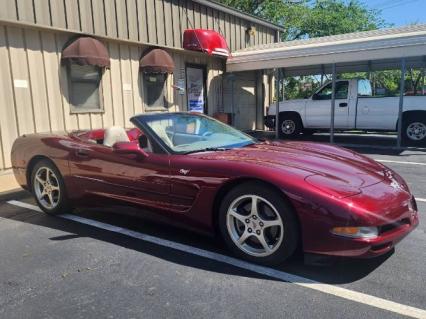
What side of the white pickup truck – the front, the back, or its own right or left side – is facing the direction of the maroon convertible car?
left

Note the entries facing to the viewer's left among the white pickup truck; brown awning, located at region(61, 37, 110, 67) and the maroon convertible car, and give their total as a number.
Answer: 1

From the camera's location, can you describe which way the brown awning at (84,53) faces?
facing the viewer and to the right of the viewer

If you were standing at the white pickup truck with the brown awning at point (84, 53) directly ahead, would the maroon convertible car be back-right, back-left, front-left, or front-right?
front-left

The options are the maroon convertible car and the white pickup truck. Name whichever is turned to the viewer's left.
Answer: the white pickup truck

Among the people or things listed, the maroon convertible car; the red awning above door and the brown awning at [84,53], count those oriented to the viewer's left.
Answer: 0

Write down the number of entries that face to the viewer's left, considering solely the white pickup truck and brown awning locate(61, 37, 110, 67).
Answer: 1

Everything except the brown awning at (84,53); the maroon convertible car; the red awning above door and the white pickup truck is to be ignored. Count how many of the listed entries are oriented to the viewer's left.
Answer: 1

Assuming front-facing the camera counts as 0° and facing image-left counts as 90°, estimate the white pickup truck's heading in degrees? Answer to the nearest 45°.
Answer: approximately 90°

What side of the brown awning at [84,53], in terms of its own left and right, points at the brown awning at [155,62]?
left

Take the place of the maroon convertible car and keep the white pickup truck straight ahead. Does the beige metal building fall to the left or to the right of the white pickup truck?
left

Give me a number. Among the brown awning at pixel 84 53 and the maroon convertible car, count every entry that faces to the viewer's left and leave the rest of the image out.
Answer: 0

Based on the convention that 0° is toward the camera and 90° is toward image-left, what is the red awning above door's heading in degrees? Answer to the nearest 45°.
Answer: approximately 315°

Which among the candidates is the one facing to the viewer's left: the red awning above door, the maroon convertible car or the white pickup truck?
the white pickup truck
